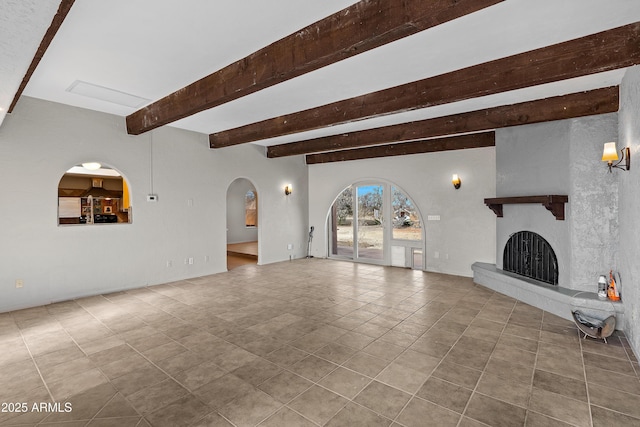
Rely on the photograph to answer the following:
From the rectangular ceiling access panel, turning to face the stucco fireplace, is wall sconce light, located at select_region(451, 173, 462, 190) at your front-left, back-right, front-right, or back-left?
front-left

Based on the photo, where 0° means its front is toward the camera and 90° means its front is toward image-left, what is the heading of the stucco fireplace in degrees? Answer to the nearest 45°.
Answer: approximately 45°

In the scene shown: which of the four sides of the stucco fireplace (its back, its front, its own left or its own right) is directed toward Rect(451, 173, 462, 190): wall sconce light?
right

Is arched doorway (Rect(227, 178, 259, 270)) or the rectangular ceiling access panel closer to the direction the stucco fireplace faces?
the rectangular ceiling access panel

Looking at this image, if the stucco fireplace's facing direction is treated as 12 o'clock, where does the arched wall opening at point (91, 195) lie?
The arched wall opening is roughly at 1 o'clock from the stucco fireplace.

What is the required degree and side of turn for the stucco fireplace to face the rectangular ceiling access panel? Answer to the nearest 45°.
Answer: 0° — it already faces it

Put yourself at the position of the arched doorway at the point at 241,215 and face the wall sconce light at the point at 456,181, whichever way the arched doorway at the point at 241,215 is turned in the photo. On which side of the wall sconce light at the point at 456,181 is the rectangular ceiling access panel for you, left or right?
right

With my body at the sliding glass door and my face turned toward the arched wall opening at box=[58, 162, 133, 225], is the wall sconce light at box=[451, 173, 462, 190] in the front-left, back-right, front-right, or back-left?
back-left

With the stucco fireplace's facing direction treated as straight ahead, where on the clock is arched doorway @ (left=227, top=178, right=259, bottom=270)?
The arched doorway is roughly at 2 o'clock from the stucco fireplace.

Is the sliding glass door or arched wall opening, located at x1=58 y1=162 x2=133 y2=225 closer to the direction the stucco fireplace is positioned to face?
the arched wall opening

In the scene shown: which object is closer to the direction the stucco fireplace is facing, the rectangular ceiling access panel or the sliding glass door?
the rectangular ceiling access panel

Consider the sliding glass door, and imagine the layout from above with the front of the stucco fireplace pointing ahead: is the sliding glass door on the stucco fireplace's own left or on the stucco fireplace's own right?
on the stucco fireplace's own right

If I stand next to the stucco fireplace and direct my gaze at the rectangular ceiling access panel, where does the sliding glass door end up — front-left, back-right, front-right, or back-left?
front-right
